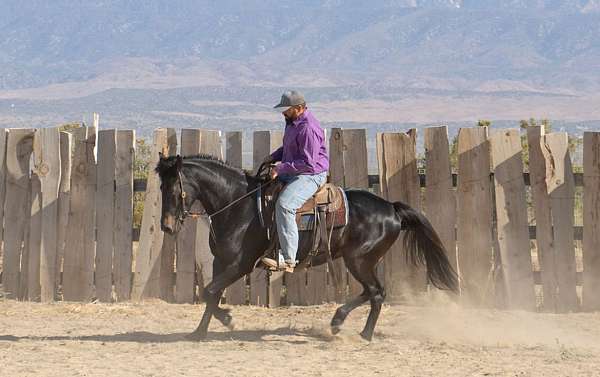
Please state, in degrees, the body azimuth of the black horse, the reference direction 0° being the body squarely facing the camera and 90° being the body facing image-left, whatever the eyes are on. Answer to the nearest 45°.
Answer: approximately 90°

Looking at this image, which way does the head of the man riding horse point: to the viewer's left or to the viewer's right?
to the viewer's left

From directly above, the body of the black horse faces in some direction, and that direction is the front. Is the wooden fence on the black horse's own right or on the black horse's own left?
on the black horse's own right

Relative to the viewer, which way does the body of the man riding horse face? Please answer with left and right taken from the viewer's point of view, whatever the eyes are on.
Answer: facing to the left of the viewer

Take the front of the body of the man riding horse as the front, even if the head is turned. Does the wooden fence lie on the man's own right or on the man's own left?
on the man's own right
